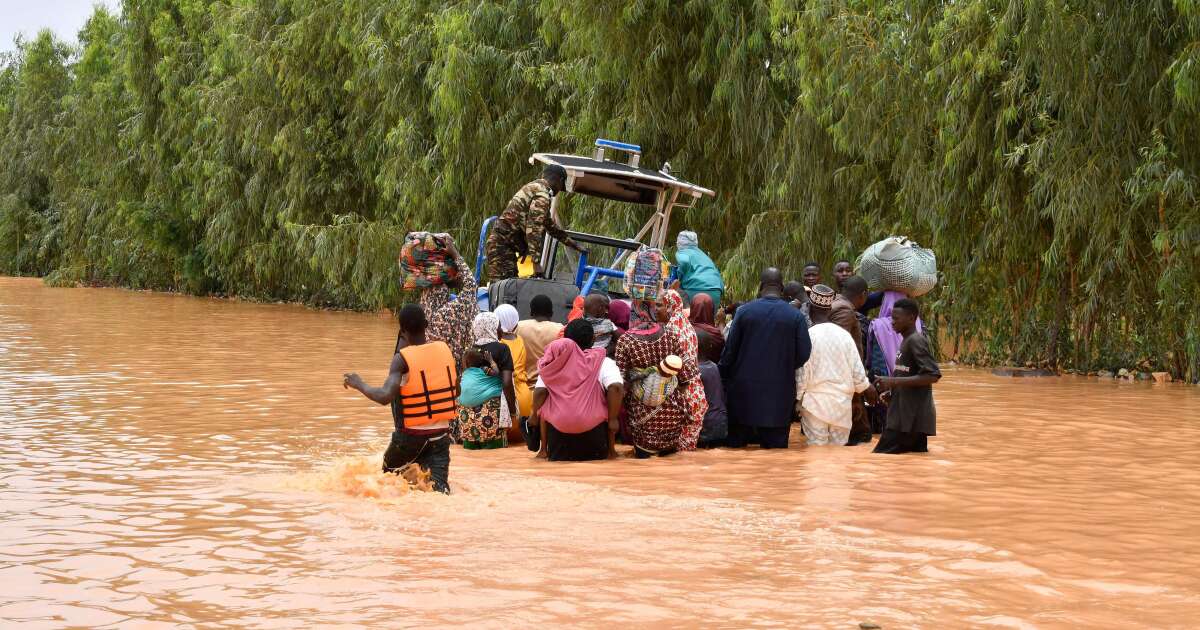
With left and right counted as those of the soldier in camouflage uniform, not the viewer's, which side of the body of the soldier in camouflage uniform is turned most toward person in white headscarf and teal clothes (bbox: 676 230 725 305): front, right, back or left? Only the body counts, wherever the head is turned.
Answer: front

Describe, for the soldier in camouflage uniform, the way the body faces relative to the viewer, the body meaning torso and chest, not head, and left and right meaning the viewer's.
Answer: facing to the right of the viewer

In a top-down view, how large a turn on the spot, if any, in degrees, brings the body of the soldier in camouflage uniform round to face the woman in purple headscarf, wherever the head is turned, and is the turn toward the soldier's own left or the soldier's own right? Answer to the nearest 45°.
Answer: approximately 45° to the soldier's own right

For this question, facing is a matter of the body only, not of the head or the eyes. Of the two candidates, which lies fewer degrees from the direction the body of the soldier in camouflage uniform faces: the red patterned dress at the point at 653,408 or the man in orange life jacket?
the red patterned dress

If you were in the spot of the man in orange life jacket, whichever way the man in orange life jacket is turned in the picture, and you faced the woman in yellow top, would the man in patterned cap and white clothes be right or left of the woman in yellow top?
right

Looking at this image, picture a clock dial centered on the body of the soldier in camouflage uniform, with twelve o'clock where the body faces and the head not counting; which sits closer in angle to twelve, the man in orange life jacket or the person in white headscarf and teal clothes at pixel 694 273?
the person in white headscarf and teal clothes

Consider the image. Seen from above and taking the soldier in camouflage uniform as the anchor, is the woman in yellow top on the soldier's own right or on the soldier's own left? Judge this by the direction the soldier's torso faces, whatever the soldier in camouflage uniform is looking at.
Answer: on the soldier's own right

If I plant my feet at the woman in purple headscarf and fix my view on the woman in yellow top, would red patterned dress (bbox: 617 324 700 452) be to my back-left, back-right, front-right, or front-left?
front-left

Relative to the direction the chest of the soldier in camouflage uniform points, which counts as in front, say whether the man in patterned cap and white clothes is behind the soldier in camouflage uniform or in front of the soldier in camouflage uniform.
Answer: in front

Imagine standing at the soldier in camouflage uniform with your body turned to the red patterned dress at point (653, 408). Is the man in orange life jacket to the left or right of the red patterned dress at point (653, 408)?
right

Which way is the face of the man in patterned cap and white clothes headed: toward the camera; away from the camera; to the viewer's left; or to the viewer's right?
away from the camera

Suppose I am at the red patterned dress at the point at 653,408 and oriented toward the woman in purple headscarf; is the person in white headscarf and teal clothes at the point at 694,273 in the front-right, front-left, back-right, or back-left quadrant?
front-left

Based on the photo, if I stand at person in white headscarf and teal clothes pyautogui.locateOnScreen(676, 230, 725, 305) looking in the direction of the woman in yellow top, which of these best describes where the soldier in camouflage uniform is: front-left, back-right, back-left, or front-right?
front-right

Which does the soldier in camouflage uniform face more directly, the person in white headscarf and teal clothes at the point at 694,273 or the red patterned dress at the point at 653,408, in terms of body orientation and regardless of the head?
the person in white headscarf and teal clothes

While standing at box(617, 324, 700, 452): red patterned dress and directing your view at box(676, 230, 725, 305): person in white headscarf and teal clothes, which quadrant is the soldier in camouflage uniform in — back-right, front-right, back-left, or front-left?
front-left

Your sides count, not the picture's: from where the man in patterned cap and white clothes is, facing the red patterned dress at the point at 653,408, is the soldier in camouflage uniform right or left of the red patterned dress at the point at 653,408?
right

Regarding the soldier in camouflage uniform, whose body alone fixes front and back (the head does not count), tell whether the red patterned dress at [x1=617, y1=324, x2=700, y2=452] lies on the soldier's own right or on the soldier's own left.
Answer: on the soldier's own right
